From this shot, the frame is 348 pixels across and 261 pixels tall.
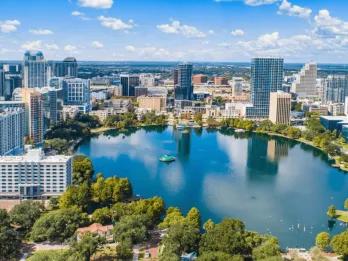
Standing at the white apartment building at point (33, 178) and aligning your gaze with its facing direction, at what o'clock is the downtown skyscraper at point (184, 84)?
The downtown skyscraper is roughly at 7 o'clock from the white apartment building.

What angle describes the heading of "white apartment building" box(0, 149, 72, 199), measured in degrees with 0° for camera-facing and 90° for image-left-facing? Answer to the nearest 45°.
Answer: approximately 0°

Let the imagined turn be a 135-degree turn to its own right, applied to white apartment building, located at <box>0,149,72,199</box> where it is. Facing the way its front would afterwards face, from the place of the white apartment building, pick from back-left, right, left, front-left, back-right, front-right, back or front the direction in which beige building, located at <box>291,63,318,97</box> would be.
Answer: right

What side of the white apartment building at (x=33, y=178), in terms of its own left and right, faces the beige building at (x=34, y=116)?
back

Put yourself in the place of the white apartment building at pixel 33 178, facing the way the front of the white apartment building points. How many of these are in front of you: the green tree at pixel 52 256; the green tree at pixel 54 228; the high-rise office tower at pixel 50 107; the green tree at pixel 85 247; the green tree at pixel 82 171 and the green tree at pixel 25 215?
4

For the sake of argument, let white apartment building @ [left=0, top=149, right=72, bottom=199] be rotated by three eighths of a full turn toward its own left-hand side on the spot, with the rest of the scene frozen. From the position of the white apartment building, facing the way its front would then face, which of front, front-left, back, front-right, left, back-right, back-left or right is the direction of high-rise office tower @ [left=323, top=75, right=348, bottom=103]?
front

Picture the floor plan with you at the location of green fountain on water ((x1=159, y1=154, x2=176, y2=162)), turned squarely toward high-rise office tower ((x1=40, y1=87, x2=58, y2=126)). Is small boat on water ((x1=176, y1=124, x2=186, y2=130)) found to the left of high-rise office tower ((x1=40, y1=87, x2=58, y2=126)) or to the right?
right

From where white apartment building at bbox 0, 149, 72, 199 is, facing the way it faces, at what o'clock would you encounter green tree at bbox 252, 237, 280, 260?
The green tree is roughly at 11 o'clock from the white apartment building.

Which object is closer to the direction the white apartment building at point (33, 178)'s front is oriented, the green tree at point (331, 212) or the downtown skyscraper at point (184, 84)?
the green tree

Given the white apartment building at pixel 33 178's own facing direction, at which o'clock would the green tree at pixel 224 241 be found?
The green tree is roughly at 11 o'clock from the white apartment building.

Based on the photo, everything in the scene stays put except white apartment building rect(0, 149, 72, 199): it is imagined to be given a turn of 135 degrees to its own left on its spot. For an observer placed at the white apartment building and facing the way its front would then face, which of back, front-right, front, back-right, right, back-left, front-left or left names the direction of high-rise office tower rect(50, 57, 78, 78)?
front-left
